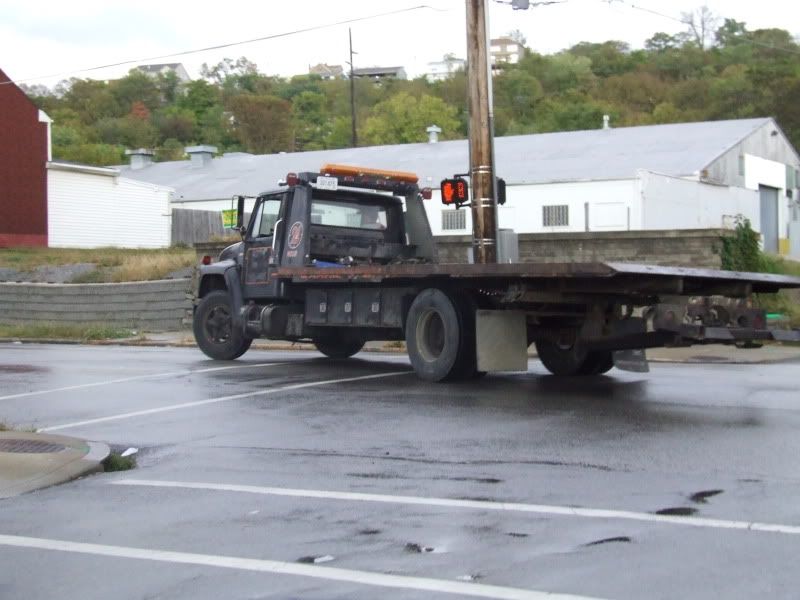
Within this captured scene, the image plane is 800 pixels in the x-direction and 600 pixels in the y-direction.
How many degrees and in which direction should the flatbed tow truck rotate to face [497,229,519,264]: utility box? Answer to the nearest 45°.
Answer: approximately 45° to its right

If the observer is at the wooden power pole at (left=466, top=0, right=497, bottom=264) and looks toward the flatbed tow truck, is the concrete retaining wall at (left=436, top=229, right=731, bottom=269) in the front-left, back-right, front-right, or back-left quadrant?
back-left

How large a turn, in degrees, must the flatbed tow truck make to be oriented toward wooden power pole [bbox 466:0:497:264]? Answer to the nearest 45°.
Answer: approximately 45° to its right

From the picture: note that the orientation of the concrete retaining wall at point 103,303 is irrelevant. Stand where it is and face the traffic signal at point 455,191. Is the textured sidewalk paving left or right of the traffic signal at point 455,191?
right

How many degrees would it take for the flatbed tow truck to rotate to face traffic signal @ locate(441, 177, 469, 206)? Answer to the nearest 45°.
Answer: approximately 45° to its right

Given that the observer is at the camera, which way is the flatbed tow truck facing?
facing away from the viewer and to the left of the viewer

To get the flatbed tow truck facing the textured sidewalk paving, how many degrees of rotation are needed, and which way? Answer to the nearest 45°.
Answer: approximately 90° to its left

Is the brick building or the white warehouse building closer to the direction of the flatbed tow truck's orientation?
the brick building
